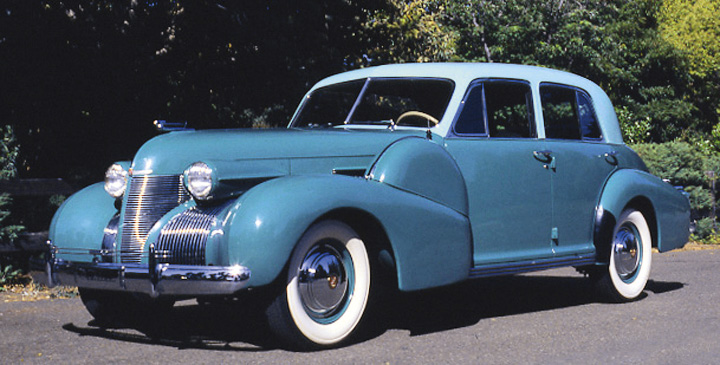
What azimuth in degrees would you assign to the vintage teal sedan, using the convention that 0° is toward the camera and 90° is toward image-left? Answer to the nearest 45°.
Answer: approximately 45°
